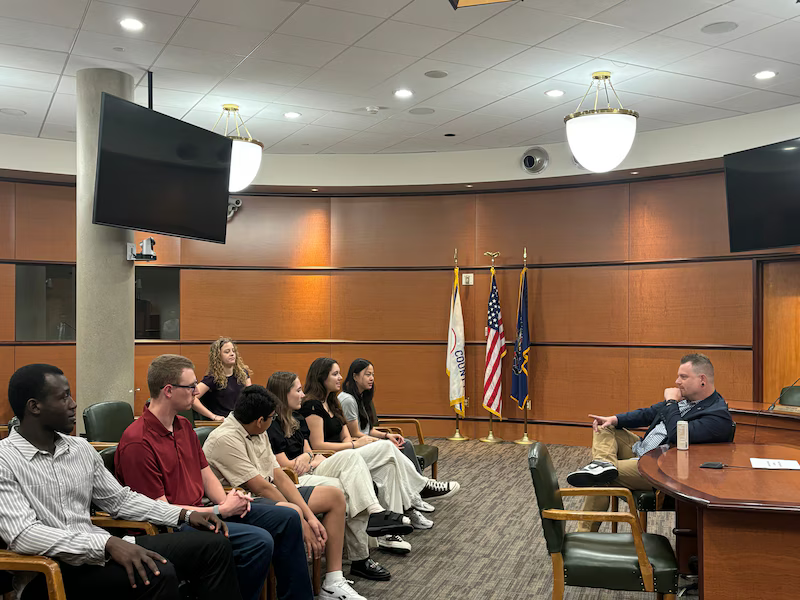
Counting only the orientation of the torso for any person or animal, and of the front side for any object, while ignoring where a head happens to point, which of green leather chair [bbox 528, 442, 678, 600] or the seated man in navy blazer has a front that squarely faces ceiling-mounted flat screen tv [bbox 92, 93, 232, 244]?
the seated man in navy blazer

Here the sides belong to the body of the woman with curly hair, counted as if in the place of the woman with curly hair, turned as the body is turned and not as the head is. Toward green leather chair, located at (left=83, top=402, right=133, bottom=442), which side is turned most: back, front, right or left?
right

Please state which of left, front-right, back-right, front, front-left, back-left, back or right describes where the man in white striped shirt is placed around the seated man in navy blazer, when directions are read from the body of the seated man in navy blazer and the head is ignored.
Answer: front-left

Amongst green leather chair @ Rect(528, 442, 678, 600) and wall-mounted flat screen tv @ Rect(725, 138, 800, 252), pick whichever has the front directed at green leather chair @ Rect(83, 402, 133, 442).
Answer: the wall-mounted flat screen tv

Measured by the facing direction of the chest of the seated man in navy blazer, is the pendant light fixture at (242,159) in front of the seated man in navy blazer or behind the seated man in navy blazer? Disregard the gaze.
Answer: in front

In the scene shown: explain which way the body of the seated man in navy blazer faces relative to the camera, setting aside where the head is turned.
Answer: to the viewer's left

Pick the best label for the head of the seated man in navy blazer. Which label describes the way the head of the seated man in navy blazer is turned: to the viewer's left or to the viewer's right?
to the viewer's left

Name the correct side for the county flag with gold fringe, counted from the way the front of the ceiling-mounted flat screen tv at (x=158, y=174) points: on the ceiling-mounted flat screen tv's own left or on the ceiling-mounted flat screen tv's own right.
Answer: on the ceiling-mounted flat screen tv's own left

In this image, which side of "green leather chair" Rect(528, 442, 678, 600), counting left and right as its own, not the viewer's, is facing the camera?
right

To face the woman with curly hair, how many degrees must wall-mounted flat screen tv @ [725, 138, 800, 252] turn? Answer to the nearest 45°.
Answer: approximately 45° to its right

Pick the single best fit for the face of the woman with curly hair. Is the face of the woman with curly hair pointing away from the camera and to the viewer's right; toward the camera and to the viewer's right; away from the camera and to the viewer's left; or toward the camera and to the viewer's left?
toward the camera and to the viewer's right

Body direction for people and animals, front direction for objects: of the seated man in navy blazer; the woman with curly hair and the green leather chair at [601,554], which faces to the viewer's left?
the seated man in navy blazer

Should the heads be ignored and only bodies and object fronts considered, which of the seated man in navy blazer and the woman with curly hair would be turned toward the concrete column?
the seated man in navy blazer
